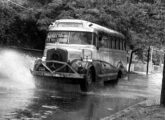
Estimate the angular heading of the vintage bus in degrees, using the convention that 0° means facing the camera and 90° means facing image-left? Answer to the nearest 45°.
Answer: approximately 45°
